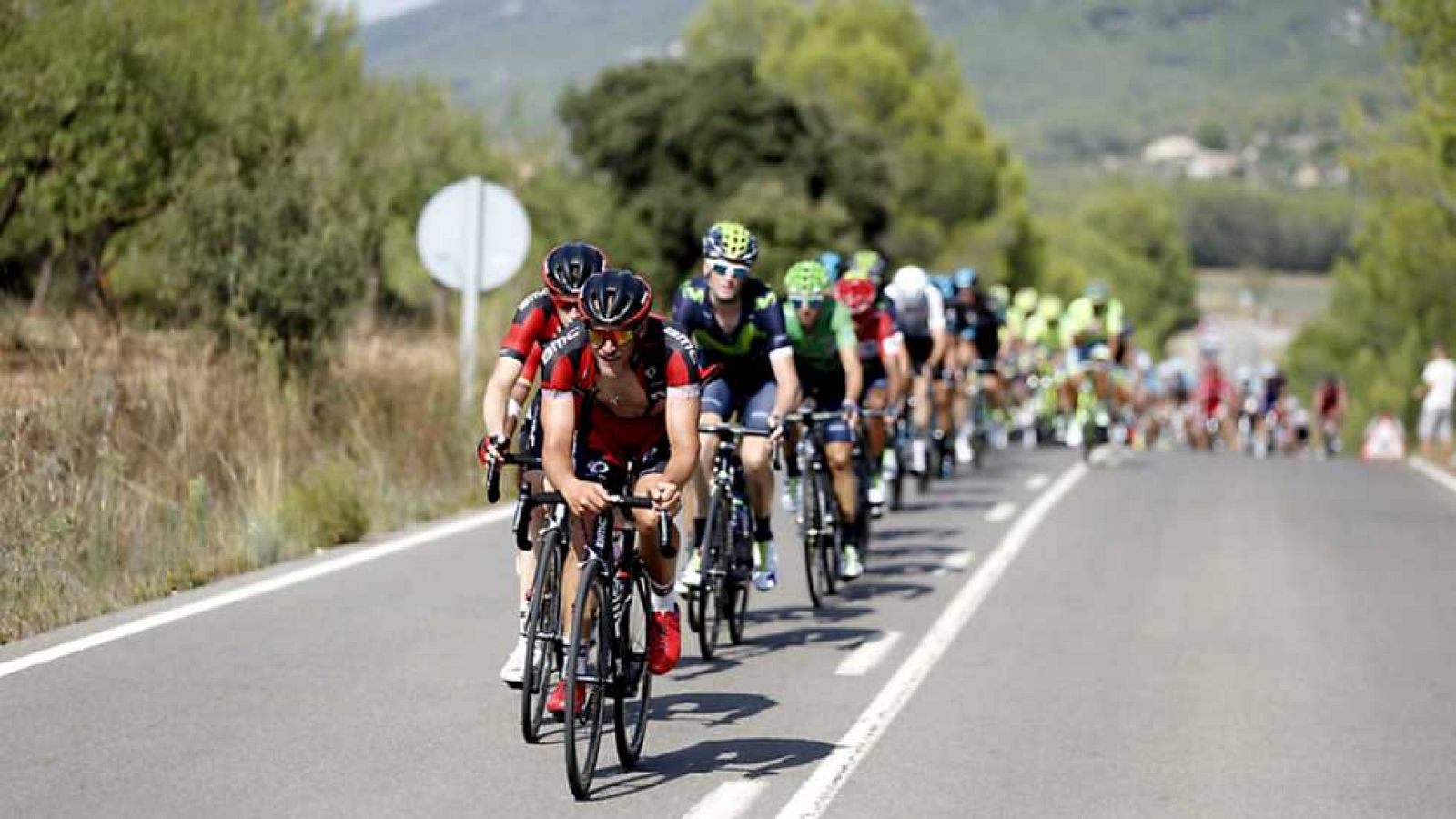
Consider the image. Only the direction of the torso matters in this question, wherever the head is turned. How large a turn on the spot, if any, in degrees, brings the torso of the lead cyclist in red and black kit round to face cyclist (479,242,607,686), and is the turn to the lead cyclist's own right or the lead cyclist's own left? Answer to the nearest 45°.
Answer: approximately 180°

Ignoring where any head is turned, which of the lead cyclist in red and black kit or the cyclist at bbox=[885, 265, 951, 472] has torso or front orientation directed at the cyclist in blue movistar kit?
the cyclist

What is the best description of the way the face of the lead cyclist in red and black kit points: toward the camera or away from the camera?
toward the camera

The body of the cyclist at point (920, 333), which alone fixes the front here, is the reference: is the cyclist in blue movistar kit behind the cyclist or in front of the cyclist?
in front

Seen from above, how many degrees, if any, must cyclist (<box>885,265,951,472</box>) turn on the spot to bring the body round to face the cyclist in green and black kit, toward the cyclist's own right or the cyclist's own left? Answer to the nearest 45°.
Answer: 0° — they already face them

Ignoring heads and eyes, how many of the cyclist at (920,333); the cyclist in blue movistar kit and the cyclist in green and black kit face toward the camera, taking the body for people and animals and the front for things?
3

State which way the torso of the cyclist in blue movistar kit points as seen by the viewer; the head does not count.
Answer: toward the camera

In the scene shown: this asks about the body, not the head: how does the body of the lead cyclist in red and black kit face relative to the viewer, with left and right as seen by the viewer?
facing the viewer

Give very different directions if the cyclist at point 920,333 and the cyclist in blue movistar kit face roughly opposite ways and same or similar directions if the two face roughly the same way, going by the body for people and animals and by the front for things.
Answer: same or similar directions

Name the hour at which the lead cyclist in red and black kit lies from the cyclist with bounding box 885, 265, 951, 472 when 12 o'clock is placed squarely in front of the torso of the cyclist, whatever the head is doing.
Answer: The lead cyclist in red and black kit is roughly at 12 o'clock from the cyclist.

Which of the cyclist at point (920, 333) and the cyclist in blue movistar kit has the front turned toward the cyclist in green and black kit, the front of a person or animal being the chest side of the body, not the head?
the cyclist

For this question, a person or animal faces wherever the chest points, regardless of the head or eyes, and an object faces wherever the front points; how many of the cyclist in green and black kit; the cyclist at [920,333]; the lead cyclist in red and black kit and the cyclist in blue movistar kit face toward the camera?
4

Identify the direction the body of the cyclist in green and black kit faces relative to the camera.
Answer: toward the camera

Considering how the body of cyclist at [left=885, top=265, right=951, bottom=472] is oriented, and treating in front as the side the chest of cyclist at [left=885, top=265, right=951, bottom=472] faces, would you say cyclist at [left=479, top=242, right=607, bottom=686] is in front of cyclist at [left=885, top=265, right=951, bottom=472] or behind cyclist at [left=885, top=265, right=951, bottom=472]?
in front

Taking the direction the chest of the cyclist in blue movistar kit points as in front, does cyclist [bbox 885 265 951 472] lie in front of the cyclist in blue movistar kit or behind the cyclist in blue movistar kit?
behind

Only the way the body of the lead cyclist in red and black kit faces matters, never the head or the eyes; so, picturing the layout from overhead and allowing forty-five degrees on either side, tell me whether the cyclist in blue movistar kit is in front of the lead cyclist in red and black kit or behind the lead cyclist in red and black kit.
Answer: behind
